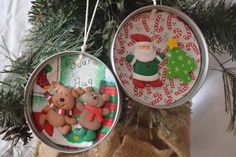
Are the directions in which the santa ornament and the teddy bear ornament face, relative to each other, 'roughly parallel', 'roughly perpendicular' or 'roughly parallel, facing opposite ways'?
roughly parallel

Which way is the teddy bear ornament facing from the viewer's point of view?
toward the camera

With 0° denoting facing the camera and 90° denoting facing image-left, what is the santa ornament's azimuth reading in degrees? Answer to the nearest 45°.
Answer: approximately 0°

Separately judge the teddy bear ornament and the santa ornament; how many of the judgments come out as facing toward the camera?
2
